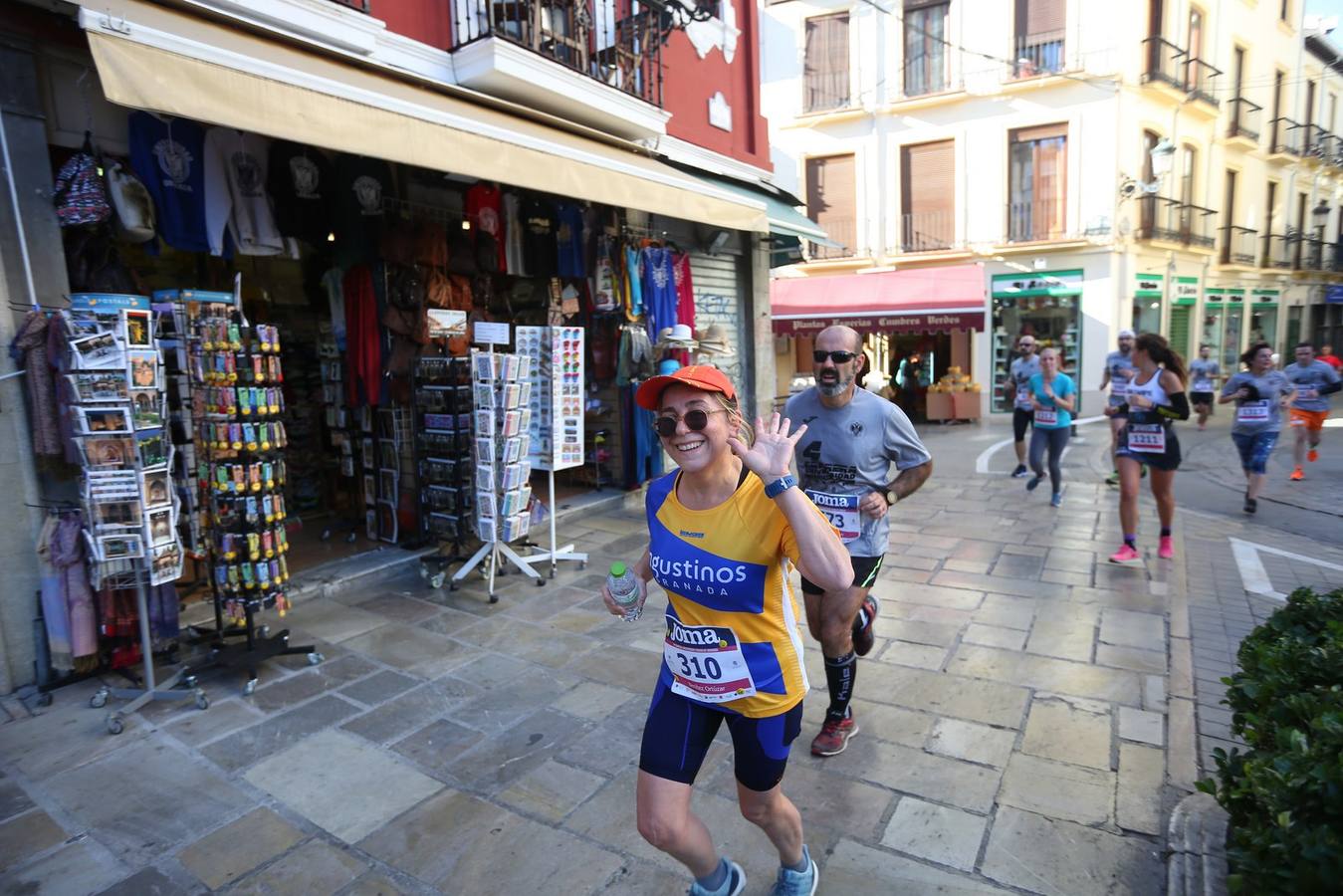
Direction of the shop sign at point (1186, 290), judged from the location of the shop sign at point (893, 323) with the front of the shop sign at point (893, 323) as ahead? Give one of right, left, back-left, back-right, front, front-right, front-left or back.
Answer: back-left

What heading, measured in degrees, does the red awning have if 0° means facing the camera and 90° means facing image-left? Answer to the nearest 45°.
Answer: approximately 0°
